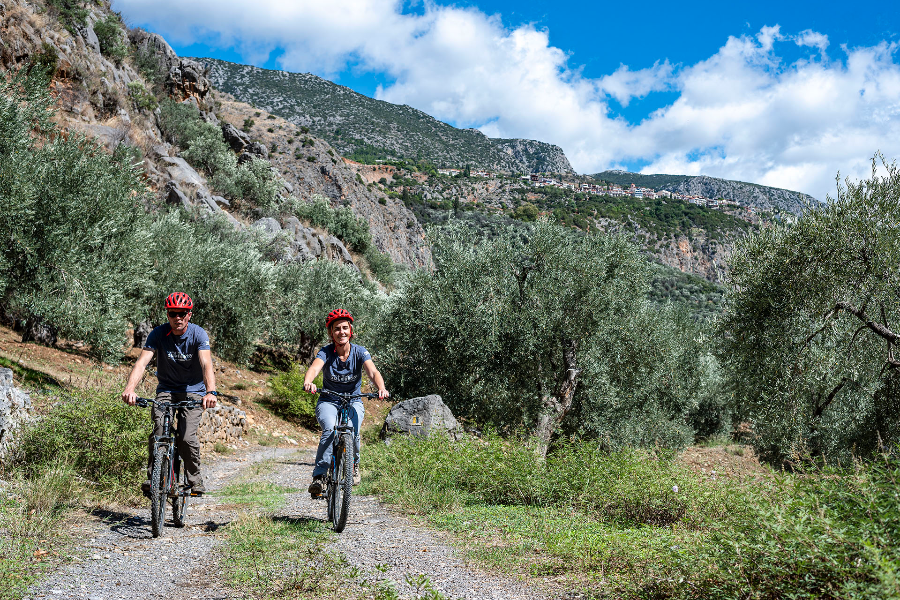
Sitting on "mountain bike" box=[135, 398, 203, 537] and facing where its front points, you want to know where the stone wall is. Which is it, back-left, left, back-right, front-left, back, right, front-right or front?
back

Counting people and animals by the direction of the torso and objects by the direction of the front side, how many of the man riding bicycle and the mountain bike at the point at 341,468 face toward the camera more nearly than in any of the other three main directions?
2

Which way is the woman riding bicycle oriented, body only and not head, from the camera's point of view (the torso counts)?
toward the camera

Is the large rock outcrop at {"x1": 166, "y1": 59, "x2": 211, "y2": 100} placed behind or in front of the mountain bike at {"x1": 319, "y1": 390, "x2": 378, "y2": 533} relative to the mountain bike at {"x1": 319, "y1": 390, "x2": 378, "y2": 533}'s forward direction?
behind

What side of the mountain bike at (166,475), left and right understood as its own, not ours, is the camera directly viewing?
front

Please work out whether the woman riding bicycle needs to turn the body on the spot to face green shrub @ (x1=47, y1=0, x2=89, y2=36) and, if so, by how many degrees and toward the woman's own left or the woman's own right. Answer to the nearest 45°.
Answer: approximately 135° to the woman's own right

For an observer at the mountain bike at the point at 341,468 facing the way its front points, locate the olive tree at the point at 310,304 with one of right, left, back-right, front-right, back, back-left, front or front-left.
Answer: back

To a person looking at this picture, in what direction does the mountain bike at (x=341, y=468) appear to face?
facing the viewer

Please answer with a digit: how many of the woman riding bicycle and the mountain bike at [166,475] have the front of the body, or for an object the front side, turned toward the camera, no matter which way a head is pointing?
2

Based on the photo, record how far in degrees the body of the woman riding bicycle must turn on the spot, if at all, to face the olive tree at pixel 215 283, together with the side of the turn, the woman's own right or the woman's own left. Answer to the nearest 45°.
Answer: approximately 180°

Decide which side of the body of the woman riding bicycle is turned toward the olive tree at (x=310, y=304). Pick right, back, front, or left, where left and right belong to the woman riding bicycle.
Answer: back
